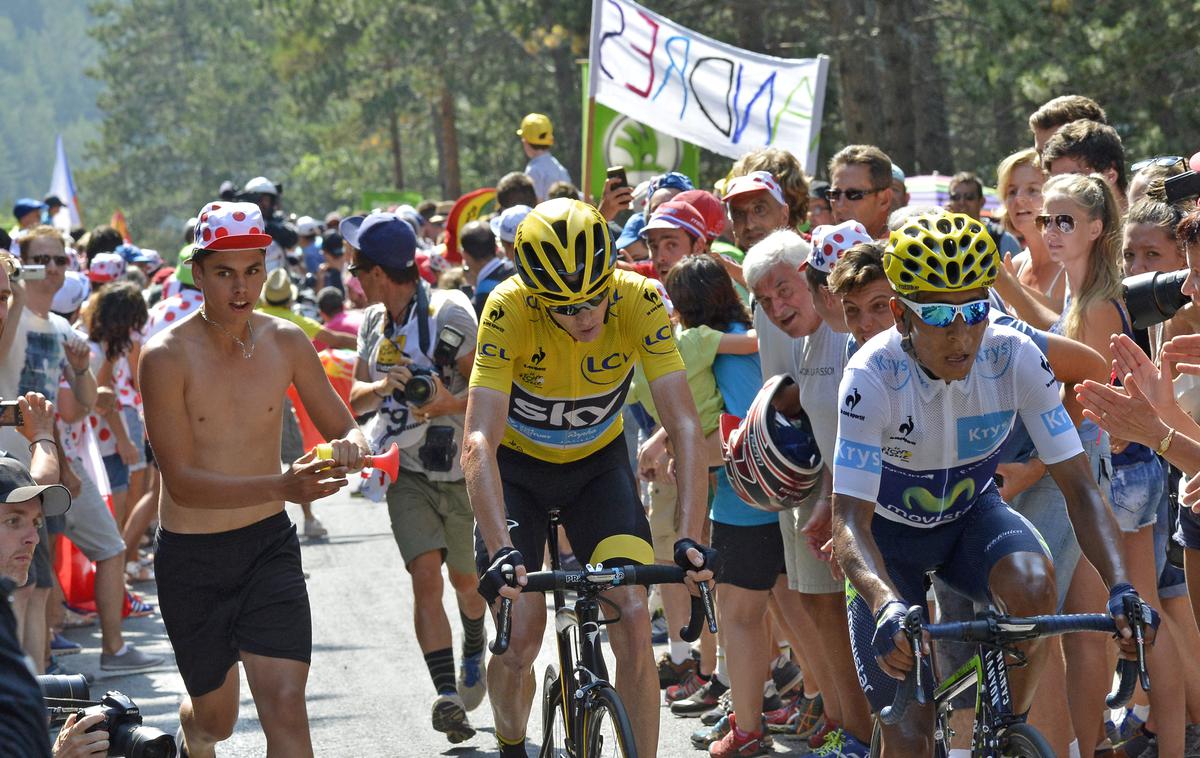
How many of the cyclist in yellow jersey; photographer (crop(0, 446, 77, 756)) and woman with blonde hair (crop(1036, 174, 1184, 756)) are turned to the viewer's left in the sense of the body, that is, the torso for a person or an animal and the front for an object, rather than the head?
1

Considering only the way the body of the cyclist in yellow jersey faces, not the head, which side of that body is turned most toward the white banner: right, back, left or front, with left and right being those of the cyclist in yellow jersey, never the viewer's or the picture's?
back

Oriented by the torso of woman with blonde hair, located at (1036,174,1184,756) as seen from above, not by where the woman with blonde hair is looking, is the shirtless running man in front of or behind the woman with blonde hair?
in front

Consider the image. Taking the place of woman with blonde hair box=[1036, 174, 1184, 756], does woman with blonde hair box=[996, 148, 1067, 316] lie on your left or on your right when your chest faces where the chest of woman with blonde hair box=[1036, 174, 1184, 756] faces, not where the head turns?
on your right

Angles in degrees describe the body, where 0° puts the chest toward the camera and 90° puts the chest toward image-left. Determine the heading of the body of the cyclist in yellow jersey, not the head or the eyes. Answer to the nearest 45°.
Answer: approximately 0°

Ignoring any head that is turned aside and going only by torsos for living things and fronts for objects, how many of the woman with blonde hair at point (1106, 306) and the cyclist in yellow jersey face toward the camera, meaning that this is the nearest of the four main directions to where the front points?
1

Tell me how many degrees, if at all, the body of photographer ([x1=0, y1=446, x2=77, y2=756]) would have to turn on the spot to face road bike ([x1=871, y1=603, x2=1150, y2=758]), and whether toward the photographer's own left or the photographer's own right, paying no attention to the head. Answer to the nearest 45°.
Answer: approximately 45° to the photographer's own left

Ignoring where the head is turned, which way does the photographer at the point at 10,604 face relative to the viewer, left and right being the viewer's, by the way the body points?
facing the viewer and to the right of the viewer

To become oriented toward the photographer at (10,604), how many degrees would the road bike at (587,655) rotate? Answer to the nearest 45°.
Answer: approximately 45° to its right

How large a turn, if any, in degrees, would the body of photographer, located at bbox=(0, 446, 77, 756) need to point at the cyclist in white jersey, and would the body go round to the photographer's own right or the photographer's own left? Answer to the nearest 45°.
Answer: approximately 45° to the photographer's own left

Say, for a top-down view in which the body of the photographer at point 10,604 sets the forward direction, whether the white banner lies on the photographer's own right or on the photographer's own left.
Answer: on the photographer's own left

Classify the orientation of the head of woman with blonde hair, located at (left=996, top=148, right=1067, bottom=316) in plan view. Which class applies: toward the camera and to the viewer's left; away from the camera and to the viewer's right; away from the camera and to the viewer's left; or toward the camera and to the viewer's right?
toward the camera and to the viewer's left

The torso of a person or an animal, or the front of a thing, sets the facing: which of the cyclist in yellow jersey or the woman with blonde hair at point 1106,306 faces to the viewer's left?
the woman with blonde hair
